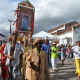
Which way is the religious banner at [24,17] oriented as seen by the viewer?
toward the camera

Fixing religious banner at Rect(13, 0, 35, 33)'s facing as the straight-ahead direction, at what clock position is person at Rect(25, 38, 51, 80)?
The person is roughly at 12 o'clock from the religious banner.
